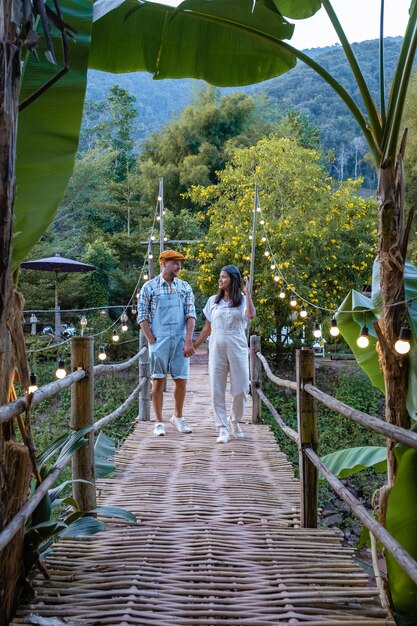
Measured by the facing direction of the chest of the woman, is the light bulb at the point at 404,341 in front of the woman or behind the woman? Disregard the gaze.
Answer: in front

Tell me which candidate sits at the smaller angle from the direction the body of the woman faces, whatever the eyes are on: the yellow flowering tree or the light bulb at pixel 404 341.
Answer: the light bulb

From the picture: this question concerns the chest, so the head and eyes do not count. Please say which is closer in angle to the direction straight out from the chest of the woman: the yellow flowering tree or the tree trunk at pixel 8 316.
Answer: the tree trunk

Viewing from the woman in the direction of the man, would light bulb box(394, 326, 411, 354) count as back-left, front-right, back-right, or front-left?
back-left

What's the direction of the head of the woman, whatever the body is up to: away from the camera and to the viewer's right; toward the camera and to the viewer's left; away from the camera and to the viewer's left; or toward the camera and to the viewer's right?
toward the camera and to the viewer's left

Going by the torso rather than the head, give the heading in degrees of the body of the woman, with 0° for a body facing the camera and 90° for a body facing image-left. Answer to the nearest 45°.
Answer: approximately 0°

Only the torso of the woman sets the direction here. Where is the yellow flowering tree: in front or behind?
behind
